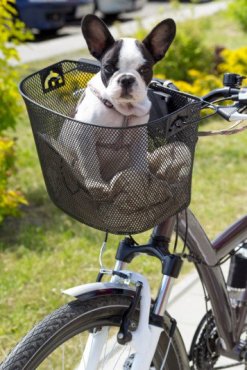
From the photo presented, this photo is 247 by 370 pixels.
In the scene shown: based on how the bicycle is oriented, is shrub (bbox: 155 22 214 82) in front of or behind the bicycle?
behind

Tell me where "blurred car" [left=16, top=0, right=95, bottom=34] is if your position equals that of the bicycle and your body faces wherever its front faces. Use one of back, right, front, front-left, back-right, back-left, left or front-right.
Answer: back-right

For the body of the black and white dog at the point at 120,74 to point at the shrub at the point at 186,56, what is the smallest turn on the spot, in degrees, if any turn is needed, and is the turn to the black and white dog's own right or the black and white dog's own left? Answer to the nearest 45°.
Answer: approximately 180°

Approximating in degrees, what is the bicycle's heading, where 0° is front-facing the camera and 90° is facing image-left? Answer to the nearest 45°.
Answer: approximately 45°

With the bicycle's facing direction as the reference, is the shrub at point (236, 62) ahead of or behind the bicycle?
behind

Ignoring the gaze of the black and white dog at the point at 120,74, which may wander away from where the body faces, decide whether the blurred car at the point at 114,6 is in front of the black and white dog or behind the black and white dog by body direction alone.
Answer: behind

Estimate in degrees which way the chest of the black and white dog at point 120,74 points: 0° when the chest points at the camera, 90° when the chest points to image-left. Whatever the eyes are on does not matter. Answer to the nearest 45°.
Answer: approximately 0°

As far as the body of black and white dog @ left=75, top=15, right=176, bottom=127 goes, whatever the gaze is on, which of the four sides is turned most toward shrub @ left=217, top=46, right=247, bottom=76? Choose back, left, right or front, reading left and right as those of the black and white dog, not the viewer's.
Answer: back

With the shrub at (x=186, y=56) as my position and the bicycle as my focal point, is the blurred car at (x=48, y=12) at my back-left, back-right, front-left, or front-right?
back-right
